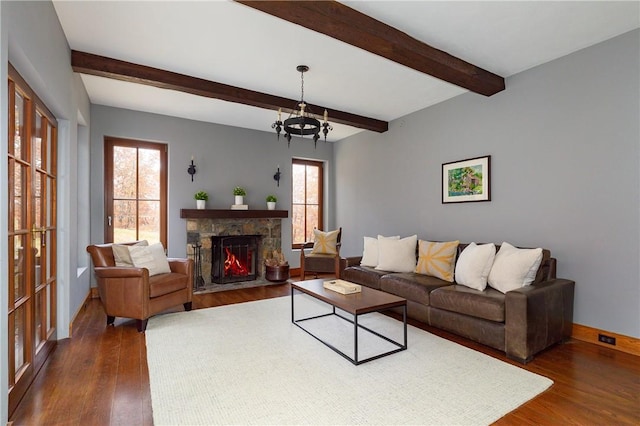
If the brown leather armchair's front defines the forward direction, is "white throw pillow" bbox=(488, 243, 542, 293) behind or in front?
in front

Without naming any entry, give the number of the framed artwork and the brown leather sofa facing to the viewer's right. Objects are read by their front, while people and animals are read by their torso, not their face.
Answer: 0

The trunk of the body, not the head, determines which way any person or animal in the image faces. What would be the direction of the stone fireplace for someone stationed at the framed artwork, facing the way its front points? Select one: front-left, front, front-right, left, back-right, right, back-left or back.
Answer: front-right

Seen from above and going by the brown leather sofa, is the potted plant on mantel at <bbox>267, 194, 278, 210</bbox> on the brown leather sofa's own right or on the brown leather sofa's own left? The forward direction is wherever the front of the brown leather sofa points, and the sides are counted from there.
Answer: on the brown leather sofa's own right

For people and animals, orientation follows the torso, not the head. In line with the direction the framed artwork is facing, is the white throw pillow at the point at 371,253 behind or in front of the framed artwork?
in front

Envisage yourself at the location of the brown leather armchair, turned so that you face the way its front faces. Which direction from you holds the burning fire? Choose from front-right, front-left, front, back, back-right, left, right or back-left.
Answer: left

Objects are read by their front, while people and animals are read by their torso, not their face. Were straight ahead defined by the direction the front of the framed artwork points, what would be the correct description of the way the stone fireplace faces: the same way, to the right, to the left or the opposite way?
to the left

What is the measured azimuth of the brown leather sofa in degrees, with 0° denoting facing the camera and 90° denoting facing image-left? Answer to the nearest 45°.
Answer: approximately 45°

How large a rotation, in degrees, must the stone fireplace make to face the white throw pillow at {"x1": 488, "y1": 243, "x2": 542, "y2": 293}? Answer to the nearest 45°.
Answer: approximately 45° to its left

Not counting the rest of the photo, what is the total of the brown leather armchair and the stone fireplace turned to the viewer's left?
0

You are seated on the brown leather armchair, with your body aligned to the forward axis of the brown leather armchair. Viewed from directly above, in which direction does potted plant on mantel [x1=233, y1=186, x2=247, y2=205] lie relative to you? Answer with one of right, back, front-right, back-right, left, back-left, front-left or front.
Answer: left

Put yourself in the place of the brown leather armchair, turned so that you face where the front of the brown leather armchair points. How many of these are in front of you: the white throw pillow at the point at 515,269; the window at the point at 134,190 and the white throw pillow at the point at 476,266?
2
